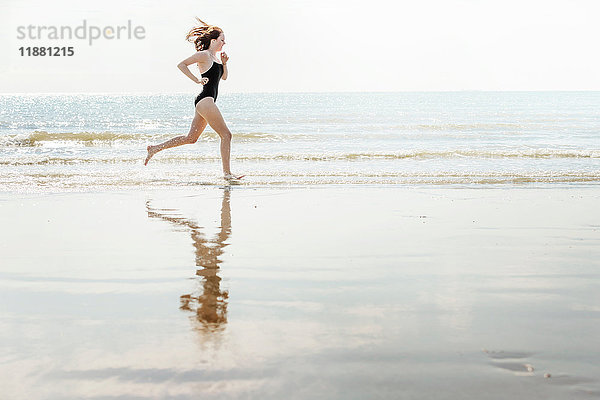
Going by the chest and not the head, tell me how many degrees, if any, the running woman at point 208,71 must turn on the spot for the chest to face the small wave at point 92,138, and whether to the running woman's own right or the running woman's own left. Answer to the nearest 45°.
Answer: approximately 90° to the running woman's own left

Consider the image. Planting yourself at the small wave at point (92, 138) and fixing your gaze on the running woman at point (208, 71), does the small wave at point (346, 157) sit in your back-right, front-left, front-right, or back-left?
front-left

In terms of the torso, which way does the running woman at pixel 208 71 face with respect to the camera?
to the viewer's right

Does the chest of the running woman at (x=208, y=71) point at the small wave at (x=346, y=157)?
no

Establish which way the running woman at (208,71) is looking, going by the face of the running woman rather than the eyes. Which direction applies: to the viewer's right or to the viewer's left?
to the viewer's right
